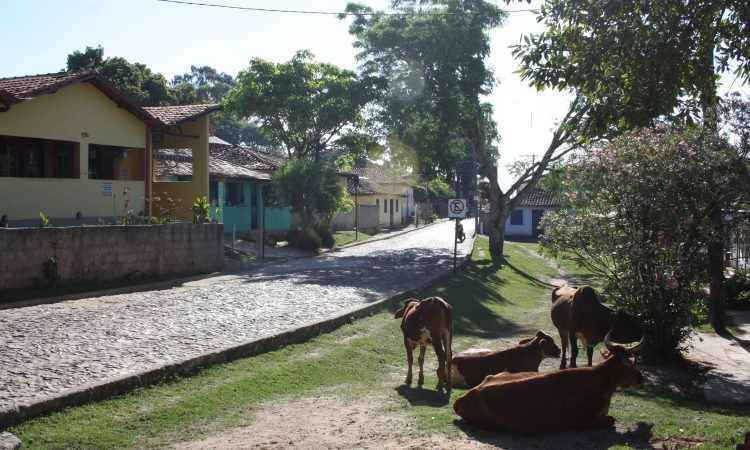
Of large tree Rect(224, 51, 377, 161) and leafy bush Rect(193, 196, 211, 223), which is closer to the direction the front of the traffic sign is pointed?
the leafy bush

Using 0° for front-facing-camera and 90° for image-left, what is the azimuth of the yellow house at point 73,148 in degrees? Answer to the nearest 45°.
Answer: approximately 315°

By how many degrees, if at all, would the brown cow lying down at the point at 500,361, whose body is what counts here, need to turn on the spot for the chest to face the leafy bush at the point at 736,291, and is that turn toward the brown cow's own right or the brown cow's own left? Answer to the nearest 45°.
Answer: approximately 45° to the brown cow's own left

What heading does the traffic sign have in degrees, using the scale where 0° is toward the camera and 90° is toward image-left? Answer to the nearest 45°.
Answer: approximately 0°

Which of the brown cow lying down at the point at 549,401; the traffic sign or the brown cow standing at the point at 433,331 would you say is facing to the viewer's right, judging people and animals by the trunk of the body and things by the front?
the brown cow lying down

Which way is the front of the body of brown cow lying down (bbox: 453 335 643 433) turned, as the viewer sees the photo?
to the viewer's right

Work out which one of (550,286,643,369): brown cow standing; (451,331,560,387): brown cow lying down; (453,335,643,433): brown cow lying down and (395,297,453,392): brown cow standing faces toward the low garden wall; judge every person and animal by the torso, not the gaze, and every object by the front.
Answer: (395,297,453,392): brown cow standing

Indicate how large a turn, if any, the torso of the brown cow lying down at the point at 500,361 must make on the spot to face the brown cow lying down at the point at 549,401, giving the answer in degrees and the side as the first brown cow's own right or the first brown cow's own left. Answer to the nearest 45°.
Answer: approximately 90° to the first brown cow's own right

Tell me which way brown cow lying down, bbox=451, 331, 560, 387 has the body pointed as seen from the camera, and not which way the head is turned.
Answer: to the viewer's right

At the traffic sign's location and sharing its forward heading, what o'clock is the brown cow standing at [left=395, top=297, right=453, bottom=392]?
The brown cow standing is roughly at 12 o'clock from the traffic sign.

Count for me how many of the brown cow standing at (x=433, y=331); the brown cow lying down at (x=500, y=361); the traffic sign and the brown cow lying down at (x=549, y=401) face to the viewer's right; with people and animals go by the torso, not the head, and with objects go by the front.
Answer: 2

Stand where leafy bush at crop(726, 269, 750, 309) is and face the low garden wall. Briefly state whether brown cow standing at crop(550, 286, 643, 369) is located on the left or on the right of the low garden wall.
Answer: left

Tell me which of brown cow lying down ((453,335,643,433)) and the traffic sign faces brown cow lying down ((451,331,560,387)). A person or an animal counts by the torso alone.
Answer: the traffic sign

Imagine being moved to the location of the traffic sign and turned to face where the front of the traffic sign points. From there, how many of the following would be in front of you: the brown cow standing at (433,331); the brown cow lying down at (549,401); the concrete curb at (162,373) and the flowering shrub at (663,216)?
4
